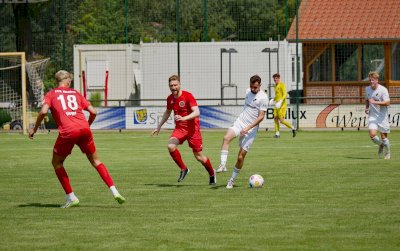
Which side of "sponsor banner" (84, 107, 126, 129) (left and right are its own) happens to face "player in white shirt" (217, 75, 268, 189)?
front

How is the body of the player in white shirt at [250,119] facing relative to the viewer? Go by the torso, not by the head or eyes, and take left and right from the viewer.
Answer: facing the viewer and to the left of the viewer

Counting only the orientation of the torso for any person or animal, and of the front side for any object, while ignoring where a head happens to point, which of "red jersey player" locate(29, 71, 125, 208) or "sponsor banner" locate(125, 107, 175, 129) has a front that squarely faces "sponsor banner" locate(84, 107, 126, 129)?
the red jersey player

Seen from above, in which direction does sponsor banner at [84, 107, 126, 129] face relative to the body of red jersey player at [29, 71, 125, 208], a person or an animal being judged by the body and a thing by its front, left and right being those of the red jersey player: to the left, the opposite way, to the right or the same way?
the opposite way

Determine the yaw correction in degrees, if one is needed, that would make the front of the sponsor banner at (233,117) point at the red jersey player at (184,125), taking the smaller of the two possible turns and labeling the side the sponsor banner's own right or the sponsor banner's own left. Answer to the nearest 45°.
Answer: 0° — it already faces them

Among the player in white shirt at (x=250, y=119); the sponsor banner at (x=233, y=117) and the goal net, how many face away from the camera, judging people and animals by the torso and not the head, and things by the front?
0

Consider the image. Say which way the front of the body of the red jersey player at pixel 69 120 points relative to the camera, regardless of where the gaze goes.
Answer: away from the camera

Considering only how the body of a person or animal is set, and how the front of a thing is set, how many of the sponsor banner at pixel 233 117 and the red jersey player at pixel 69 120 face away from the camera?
1

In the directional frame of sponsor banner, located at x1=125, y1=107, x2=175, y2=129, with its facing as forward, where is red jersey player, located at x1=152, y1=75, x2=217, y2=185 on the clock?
The red jersey player is roughly at 12 o'clock from the sponsor banner.

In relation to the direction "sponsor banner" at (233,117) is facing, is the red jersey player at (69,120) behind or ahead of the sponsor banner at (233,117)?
ahead

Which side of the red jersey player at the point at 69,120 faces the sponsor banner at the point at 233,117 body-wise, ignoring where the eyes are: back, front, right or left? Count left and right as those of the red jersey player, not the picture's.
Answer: front

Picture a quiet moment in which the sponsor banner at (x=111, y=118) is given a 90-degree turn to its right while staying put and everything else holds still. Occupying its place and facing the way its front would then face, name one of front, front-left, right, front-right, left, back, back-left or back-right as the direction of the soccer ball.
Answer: left

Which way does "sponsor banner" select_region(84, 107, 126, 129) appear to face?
toward the camera

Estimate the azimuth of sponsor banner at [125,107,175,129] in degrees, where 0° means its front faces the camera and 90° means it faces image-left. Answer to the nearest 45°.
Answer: approximately 0°

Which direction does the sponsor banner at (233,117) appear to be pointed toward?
toward the camera

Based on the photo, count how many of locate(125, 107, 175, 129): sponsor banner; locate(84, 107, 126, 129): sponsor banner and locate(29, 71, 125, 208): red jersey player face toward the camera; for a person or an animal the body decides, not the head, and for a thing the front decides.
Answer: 2

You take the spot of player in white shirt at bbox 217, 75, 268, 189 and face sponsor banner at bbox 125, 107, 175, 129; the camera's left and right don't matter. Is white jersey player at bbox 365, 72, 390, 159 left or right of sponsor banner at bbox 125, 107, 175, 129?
right

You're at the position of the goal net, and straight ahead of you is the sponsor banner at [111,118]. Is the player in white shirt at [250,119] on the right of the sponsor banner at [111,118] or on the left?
right

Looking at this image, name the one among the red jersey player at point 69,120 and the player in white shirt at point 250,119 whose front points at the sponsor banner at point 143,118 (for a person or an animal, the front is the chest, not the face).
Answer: the red jersey player
